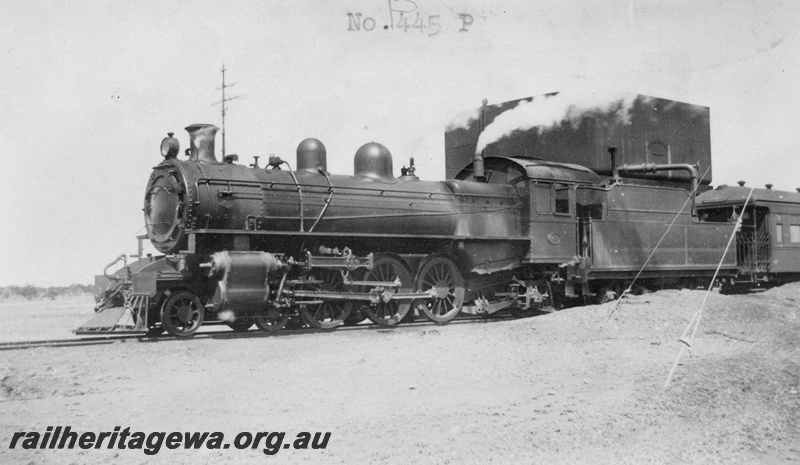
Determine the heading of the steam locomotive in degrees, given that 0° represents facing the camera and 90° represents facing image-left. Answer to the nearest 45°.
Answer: approximately 45°

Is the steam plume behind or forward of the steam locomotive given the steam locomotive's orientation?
behind
